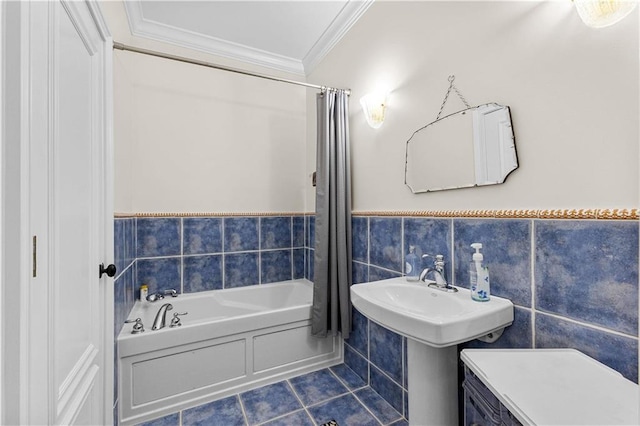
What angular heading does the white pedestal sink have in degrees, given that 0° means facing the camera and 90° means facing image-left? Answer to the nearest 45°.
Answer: approximately 45°

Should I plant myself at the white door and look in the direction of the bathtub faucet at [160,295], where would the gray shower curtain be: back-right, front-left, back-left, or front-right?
front-right

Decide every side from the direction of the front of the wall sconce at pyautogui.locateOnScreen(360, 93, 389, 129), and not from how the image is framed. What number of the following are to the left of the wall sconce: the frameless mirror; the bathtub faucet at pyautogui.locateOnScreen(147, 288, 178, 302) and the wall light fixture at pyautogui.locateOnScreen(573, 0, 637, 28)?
2

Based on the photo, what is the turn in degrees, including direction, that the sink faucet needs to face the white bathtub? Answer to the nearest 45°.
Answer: approximately 45° to its right

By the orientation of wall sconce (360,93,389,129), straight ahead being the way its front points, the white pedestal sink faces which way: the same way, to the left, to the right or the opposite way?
the same way

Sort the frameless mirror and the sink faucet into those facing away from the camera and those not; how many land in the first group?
0

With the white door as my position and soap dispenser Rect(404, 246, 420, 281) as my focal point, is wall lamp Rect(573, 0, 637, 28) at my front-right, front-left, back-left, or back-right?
front-right

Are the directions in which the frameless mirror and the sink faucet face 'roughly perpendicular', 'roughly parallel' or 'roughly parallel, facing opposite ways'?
roughly parallel

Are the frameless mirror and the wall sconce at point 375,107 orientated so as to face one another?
no

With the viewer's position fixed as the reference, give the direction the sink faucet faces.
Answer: facing the viewer and to the left of the viewer

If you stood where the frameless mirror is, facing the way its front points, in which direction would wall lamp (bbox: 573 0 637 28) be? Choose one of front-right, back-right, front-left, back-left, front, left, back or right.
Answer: left

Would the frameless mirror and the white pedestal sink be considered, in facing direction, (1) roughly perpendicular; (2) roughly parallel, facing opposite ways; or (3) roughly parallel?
roughly parallel

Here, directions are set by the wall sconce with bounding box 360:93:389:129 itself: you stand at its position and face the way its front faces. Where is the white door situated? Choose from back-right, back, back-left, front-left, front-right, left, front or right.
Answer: front
